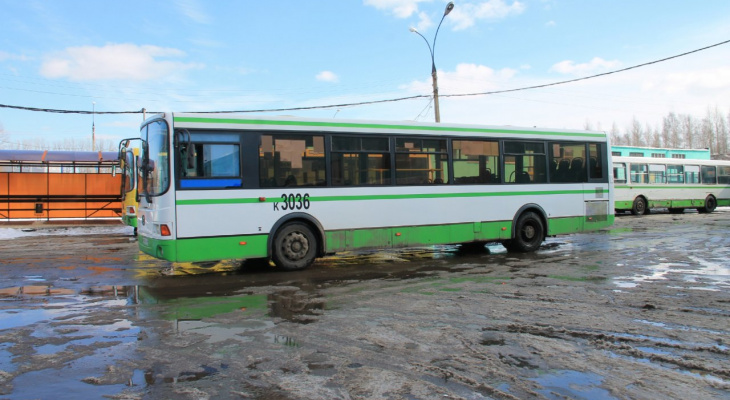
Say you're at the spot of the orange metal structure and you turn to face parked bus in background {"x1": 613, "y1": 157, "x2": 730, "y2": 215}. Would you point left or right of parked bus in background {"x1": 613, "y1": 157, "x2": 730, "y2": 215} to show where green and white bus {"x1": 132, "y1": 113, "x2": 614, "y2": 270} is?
right

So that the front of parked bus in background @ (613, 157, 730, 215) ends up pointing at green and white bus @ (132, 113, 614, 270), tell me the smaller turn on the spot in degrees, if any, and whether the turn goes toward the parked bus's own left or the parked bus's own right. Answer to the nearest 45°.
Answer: approximately 45° to the parked bus's own left

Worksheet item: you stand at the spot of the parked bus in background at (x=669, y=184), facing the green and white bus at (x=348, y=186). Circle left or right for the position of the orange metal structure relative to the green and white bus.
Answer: right

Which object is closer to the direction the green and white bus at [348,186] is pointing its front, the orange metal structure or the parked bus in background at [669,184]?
the orange metal structure

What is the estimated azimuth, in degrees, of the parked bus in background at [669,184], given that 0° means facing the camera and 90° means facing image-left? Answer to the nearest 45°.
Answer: approximately 45°

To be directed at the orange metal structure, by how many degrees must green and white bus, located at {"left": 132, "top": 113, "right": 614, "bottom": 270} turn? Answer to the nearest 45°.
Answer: approximately 90° to its right

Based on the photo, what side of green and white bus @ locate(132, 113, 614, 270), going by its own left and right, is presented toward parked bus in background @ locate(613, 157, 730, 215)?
back

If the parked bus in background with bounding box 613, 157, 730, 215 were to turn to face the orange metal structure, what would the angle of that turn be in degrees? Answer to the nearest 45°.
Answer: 0° — it already faces it

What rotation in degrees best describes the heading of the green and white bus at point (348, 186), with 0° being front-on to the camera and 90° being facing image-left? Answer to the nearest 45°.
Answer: approximately 45°
